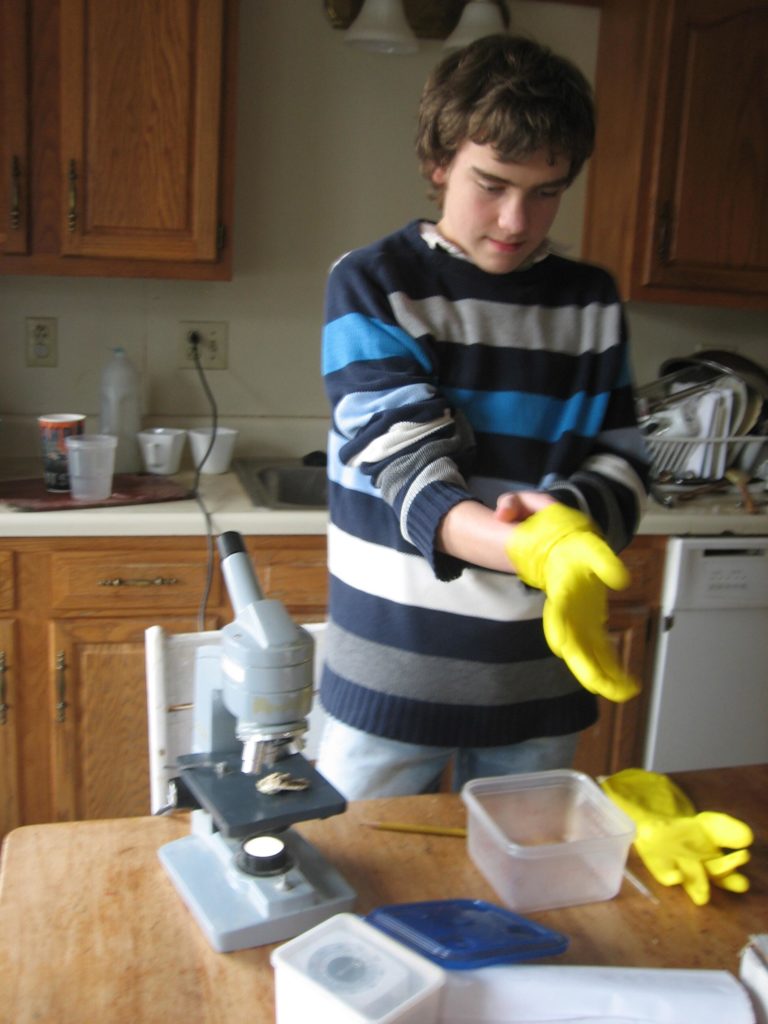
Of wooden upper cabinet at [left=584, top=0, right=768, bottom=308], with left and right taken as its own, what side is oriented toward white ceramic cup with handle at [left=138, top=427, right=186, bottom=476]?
right

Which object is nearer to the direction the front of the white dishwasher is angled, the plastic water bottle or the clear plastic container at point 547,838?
the clear plastic container

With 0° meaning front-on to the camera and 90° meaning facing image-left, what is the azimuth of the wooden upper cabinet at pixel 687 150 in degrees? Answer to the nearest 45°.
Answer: approximately 0°

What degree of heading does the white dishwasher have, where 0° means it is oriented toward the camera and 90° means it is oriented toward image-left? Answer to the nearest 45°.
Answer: approximately 0°

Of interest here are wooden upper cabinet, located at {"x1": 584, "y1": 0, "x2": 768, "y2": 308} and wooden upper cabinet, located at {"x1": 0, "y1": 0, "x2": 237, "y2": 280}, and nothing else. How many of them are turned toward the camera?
2

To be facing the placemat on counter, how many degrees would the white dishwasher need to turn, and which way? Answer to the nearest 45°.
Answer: approximately 45° to its right

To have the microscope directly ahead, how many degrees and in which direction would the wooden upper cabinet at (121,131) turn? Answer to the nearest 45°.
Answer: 0° — it already faces it
